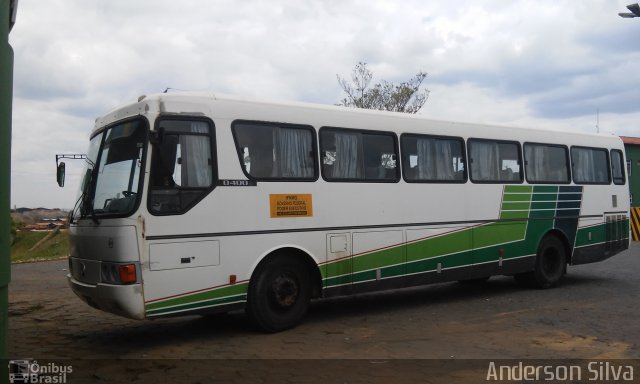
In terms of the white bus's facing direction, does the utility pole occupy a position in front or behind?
in front

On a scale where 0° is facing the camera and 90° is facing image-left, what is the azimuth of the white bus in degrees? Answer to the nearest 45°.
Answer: approximately 45°
